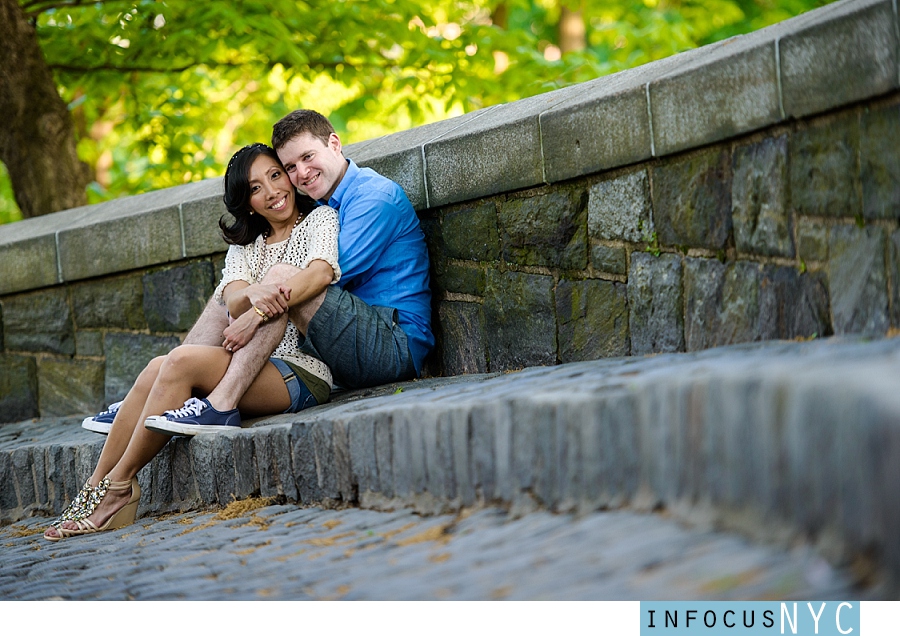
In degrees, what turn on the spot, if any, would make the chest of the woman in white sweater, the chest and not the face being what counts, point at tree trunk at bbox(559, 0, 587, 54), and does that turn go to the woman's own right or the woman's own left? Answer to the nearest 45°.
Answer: approximately 180°

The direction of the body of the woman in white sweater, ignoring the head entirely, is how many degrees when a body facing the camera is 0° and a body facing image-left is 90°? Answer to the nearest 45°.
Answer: approximately 45°
